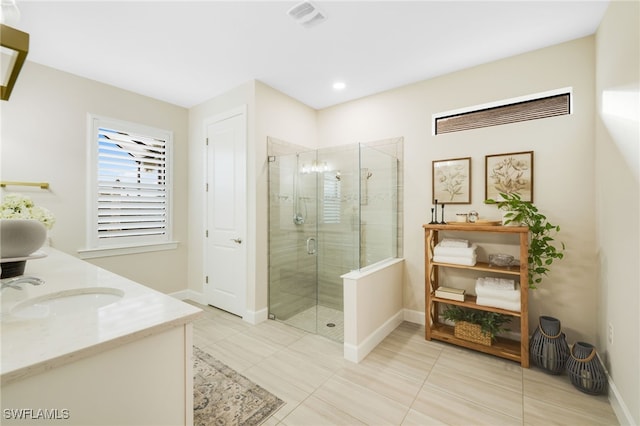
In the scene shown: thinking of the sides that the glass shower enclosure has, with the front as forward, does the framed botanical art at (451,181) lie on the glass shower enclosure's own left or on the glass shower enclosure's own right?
on the glass shower enclosure's own left

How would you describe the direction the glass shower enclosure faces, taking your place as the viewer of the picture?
facing the viewer and to the left of the viewer

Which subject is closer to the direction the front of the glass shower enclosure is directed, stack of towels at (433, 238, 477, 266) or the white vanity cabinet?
the white vanity cabinet

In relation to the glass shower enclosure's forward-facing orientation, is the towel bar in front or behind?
in front

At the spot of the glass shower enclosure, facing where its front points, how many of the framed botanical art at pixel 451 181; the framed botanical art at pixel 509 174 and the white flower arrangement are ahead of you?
1

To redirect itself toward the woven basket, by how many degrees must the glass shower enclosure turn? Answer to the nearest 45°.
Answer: approximately 135° to its left

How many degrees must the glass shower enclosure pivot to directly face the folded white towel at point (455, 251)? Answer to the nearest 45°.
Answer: approximately 135° to its left

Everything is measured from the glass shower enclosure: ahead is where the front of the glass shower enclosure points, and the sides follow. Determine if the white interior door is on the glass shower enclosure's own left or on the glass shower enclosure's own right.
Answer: on the glass shower enclosure's own right

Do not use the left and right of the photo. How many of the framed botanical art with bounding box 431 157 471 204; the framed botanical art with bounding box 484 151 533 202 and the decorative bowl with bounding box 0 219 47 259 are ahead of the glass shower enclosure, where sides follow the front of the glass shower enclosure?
1

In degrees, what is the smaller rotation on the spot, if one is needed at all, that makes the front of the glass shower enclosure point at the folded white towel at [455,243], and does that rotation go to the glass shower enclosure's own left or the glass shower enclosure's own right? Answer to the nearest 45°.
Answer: approximately 135° to the glass shower enclosure's own left

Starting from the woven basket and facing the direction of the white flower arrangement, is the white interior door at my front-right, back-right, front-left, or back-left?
front-right

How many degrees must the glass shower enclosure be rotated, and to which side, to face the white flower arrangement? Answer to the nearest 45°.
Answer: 0° — it already faces it

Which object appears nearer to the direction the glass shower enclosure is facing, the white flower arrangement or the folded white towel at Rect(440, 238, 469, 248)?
the white flower arrangement

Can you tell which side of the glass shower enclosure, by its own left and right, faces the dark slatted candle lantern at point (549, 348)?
left
